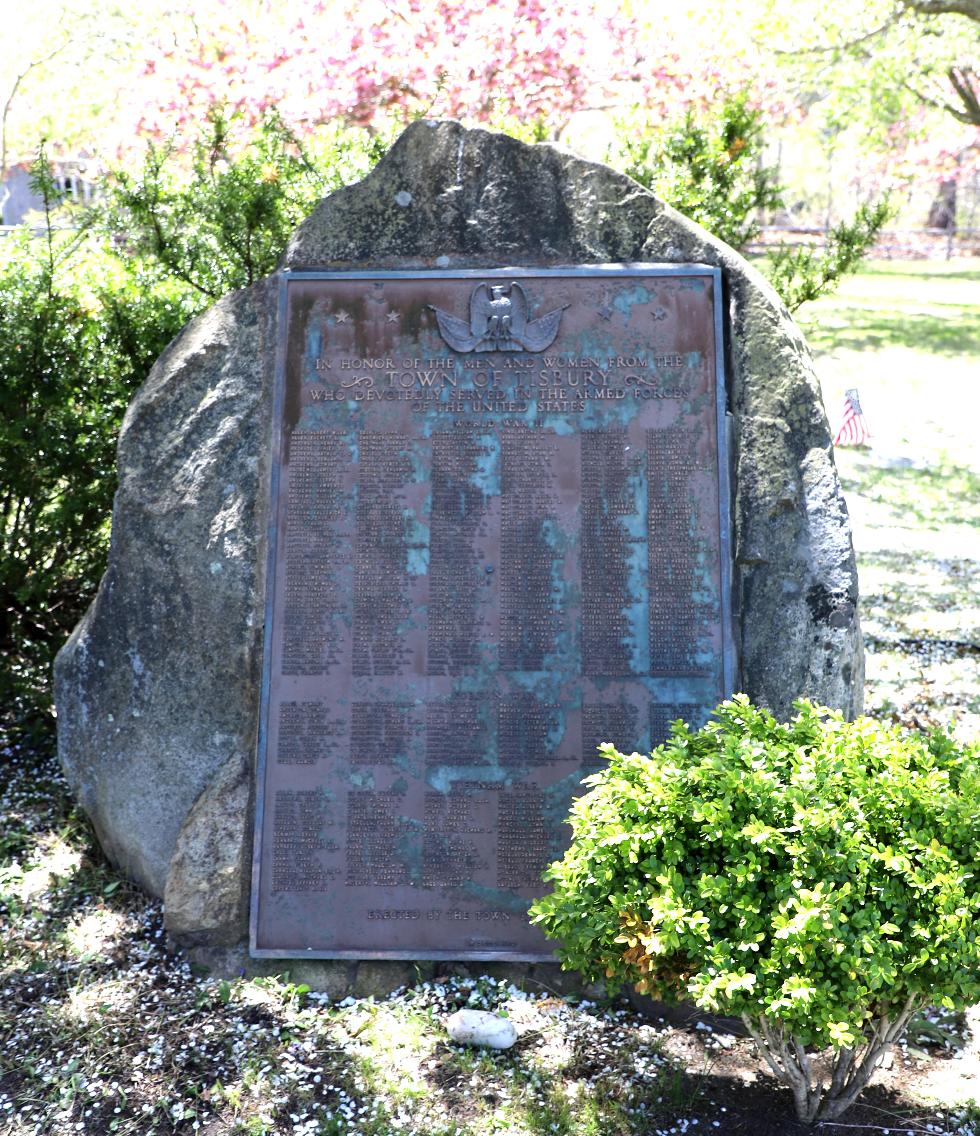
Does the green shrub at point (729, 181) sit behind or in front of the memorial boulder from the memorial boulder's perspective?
behind

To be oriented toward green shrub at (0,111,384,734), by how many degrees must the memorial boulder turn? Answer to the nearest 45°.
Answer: approximately 135° to its right

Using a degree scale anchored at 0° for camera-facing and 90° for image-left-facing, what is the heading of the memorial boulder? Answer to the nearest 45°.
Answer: approximately 0°

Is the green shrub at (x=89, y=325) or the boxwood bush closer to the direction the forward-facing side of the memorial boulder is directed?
the boxwood bush

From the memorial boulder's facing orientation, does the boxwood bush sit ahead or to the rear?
ahead

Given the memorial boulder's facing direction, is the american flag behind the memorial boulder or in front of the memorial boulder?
behind

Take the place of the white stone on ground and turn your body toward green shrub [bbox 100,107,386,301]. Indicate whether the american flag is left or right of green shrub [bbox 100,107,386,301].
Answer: right
